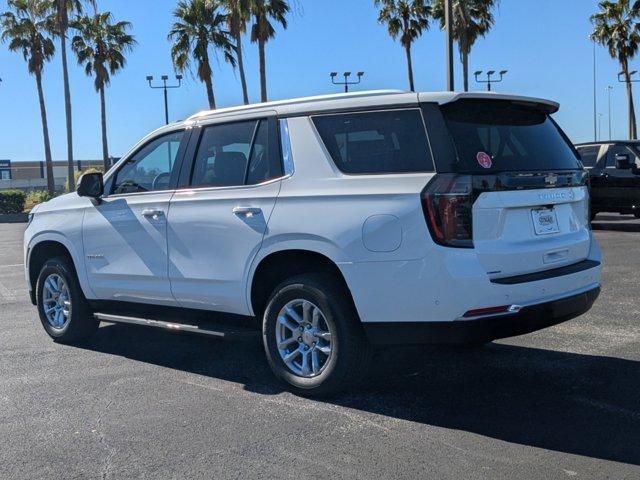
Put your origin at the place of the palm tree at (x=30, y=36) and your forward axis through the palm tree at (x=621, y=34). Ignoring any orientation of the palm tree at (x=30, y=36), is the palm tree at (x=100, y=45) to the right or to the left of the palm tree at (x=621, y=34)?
left

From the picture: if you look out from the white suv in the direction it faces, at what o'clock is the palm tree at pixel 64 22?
The palm tree is roughly at 1 o'clock from the white suv.

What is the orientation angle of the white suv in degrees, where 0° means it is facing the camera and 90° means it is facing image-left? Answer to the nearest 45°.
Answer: approximately 135°

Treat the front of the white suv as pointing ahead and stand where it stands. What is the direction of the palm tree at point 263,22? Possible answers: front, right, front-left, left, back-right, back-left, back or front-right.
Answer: front-right

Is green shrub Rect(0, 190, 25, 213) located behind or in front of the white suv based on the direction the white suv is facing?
in front

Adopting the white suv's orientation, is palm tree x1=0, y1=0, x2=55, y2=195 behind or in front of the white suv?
in front

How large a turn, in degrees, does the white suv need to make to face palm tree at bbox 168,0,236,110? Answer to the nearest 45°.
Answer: approximately 45° to its right

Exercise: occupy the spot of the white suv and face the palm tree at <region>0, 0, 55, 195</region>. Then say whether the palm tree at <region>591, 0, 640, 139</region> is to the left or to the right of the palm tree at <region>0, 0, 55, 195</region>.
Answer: right

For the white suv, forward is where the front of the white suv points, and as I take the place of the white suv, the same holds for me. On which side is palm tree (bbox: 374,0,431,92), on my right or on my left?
on my right

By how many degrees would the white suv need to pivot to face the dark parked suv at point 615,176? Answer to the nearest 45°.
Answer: approximately 90° to its right

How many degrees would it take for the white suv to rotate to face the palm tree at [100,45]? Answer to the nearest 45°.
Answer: approximately 45° to its right

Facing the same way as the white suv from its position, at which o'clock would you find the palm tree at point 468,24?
The palm tree is roughly at 2 o'clock from the white suv.
